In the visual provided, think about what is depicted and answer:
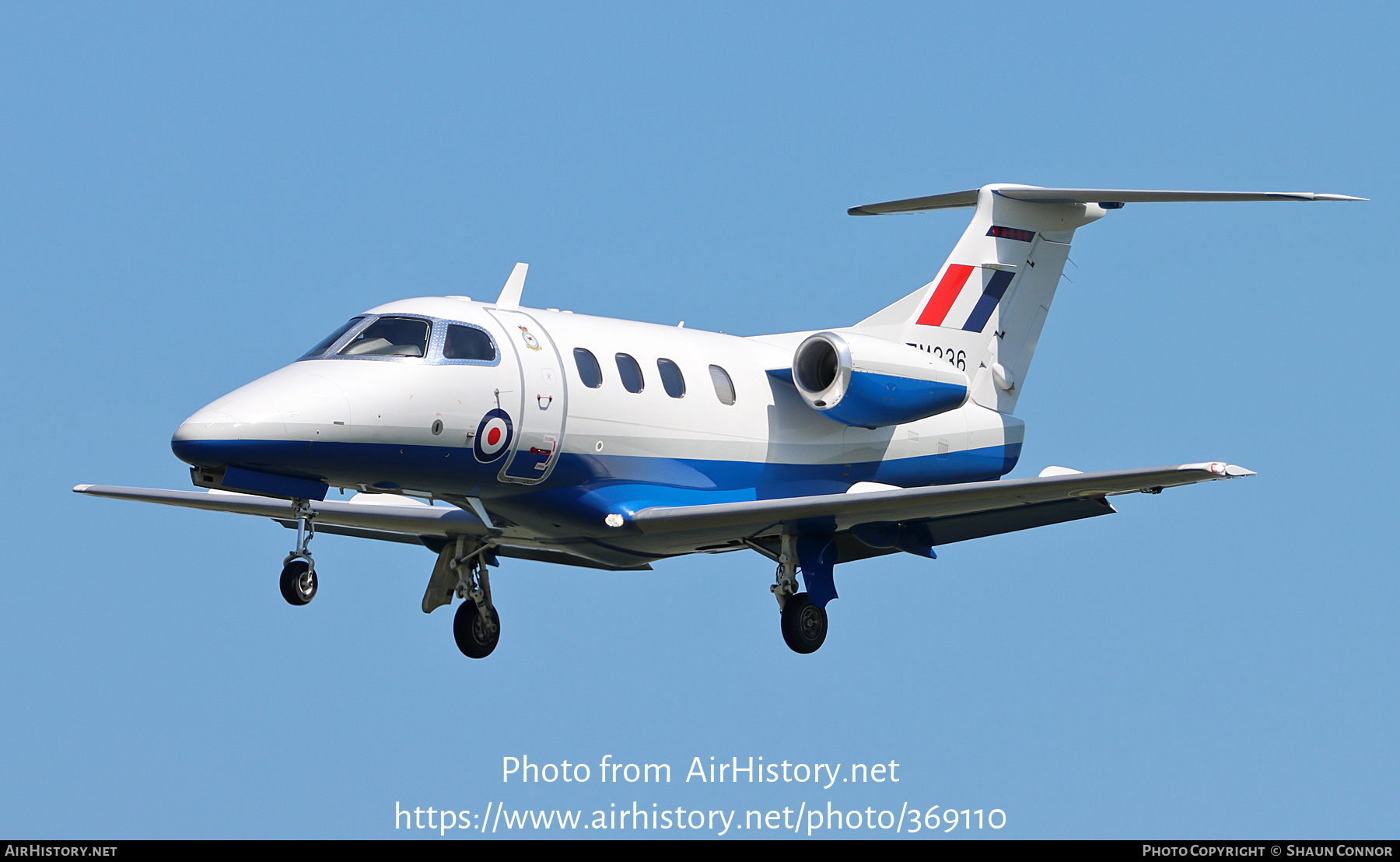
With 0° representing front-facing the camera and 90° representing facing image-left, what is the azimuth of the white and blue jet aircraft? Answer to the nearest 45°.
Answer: approximately 45°
